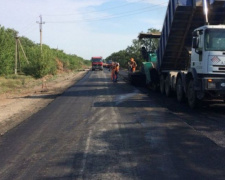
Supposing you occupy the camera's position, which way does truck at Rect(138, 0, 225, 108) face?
facing the viewer and to the right of the viewer
